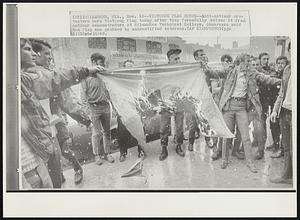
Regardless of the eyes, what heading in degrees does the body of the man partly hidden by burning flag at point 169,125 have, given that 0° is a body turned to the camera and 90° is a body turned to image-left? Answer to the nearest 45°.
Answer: approximately 0°
